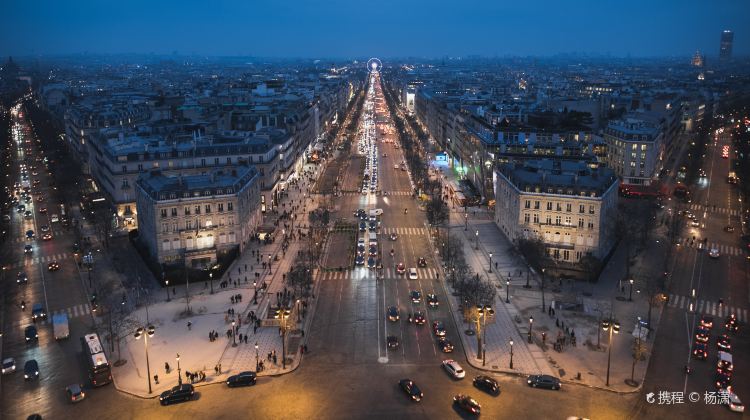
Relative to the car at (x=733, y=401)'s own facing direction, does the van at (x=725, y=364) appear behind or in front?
in front

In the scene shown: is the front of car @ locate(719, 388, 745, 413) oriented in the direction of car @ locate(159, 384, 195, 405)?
no

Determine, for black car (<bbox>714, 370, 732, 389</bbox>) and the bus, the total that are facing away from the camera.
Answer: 2

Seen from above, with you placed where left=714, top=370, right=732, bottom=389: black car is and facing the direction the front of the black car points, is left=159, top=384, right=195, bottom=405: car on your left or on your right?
on your left

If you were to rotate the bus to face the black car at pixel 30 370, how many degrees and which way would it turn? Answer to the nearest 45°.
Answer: approximately 45° to its left

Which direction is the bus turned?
away from the camera

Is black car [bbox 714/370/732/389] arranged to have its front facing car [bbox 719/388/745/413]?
no

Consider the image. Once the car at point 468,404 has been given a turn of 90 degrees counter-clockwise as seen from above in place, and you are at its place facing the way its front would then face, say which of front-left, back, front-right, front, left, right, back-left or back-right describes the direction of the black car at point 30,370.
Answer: front-right

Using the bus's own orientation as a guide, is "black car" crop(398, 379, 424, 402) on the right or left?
on its right

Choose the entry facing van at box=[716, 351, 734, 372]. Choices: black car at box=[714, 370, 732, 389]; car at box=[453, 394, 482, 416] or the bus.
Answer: the black car

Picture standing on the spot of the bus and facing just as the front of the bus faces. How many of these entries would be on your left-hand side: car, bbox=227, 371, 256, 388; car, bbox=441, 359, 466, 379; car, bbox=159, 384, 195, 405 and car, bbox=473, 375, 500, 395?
0

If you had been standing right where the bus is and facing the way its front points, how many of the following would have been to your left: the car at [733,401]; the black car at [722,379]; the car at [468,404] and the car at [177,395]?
0

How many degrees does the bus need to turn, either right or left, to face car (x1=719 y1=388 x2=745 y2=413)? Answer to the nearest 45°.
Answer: approximately 135° to its right

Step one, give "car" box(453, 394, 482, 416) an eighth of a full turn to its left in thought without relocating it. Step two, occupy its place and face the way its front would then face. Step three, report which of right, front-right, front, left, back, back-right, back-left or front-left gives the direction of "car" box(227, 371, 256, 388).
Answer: front

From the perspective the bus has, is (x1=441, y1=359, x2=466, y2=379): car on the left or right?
on its right

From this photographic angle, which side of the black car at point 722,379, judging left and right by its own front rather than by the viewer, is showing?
back

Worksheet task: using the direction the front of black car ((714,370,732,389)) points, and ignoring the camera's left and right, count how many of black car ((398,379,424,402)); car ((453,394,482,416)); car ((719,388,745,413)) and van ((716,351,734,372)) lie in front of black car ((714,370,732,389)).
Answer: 1

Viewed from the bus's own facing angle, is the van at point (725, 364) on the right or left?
on its right
